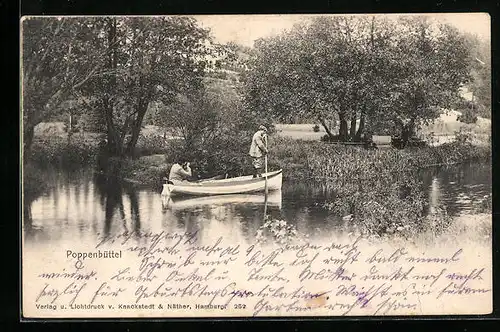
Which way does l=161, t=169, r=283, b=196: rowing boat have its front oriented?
to the viewer's right
